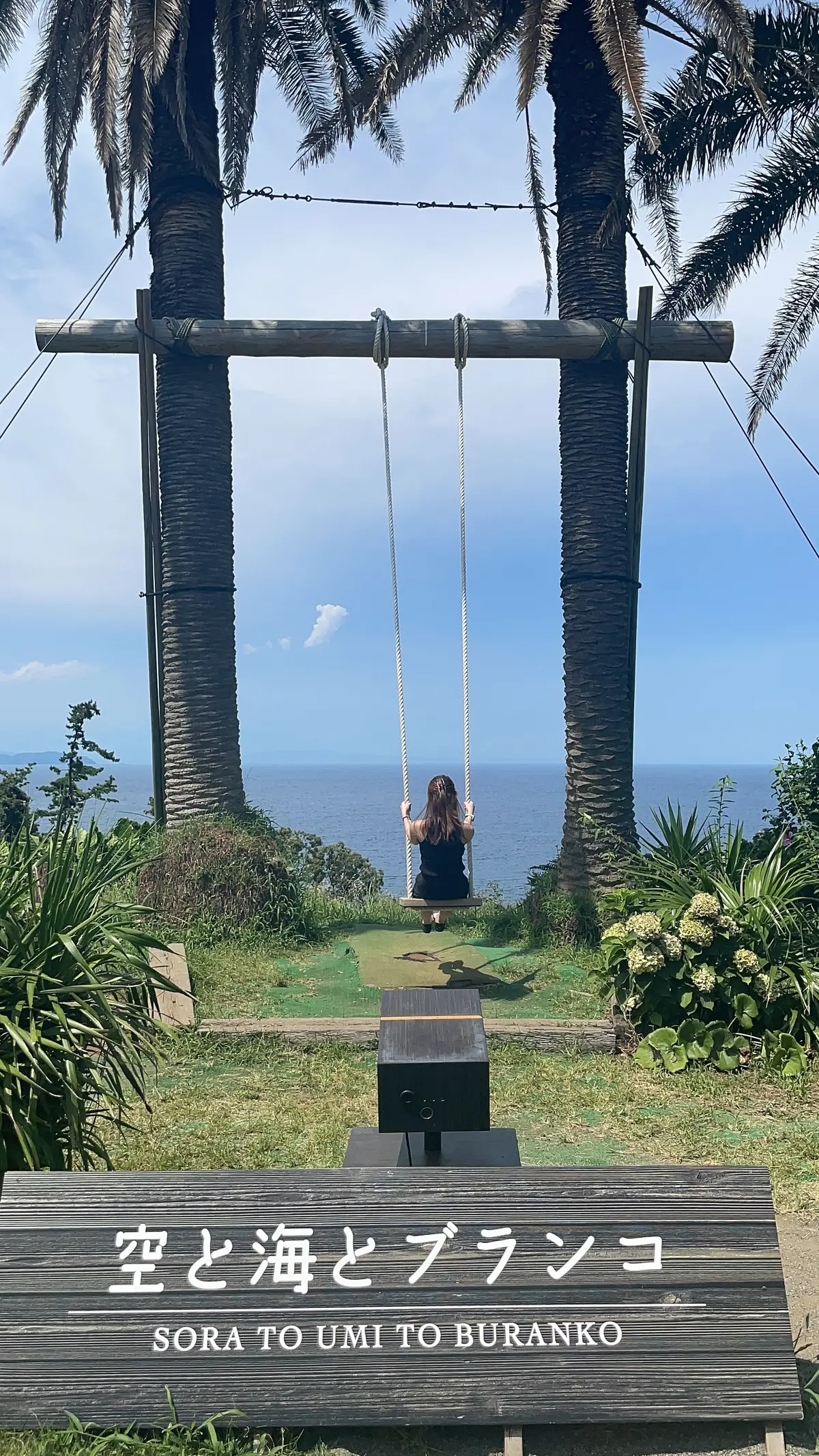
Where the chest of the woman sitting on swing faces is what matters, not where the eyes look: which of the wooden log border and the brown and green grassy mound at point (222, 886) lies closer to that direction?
the brown and green grassy mound

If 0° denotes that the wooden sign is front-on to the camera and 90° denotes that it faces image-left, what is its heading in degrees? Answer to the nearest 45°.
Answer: approximately 0°

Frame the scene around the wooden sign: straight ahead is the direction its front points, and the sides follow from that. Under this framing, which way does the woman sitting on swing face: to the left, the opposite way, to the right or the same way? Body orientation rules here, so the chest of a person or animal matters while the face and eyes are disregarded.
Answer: the opposite way

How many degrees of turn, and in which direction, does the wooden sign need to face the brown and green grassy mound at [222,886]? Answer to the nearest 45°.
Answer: approximately 180°

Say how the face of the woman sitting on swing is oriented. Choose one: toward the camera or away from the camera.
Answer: away from the camera

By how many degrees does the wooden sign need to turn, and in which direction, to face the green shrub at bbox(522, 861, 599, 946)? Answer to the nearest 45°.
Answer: approximately 180°

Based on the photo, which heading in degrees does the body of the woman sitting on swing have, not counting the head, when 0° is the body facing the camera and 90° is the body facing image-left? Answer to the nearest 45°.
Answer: approximately 180°

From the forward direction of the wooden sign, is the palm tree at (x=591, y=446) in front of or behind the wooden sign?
behind

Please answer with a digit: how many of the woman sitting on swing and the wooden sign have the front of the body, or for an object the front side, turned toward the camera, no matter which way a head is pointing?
1
